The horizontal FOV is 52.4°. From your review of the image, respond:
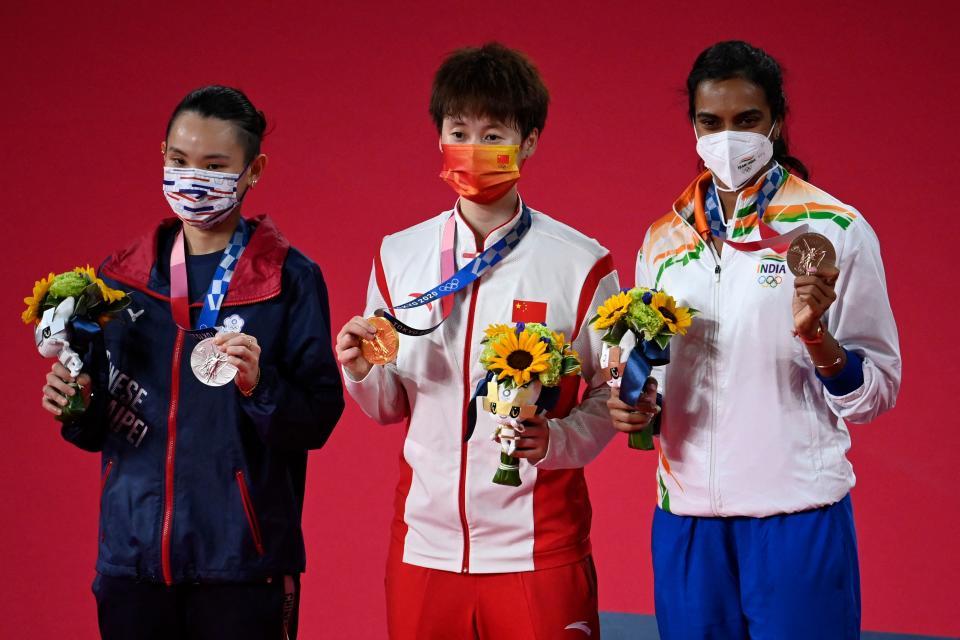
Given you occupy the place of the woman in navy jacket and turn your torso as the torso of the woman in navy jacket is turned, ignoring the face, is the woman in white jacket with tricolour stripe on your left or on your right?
on your left

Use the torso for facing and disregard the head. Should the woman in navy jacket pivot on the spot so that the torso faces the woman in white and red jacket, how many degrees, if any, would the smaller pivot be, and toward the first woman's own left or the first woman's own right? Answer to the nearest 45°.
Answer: approximately 135° to the first woman's own left

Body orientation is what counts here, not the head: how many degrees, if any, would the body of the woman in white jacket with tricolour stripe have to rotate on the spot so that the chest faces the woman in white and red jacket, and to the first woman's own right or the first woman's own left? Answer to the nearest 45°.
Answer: approximately 45° to the first woman's own right

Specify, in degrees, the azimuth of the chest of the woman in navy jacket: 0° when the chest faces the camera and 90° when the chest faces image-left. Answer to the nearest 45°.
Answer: approximately 45°

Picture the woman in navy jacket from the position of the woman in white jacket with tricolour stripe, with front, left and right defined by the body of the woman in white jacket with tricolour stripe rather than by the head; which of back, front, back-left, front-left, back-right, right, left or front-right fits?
front-right

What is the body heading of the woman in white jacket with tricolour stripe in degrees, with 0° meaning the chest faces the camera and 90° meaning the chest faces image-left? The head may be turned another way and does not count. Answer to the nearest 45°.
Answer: approximately 45°
